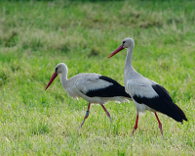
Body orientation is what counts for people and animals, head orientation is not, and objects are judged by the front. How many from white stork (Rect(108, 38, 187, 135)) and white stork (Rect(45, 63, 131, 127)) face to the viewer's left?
2

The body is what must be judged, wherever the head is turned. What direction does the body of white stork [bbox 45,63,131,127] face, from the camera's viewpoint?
to the viewer's left

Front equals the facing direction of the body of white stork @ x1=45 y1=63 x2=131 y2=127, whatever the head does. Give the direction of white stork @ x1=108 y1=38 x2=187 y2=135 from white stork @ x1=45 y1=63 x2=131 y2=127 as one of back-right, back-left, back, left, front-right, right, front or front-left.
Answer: back-left

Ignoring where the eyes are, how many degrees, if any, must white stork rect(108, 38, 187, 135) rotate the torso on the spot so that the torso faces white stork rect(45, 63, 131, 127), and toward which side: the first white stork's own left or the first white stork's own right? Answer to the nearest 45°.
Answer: approximately 45° to the first white stork's own right

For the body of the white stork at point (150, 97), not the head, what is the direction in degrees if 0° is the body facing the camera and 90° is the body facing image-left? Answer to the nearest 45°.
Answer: approximately 90°
